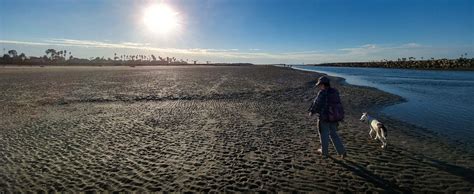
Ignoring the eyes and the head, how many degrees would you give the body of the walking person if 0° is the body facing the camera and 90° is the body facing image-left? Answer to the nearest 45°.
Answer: approximately 135°
